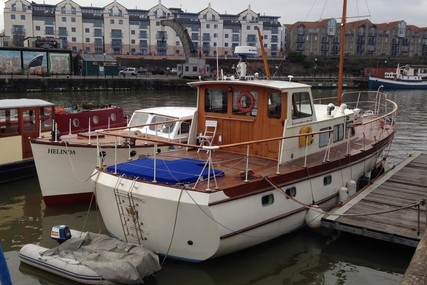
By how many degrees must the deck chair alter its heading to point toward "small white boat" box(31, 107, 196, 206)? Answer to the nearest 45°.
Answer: approximately 45° to its right

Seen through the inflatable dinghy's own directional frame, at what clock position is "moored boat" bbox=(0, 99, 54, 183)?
The moored boat is roughly at 7 o'clock from the inflatable dinghy.

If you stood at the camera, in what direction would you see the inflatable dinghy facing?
facing the viewer and to the right of the viewer

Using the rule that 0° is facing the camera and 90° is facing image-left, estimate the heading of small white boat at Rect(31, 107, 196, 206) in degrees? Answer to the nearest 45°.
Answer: approximately 45°

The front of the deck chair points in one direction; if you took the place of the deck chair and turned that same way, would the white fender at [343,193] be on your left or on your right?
on your left

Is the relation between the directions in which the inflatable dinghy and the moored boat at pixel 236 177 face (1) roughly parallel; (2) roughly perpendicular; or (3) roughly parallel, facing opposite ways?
roughly perpendicular

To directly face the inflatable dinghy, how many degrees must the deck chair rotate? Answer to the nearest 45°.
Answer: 0° — it already faces it

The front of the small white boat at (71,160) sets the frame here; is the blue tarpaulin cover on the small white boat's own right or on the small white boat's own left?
on the small white boat's own left

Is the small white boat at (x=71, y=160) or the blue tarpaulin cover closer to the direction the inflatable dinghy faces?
the blue tarpaulin cover

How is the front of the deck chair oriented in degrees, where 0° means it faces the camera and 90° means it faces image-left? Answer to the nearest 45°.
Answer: approximately 45°

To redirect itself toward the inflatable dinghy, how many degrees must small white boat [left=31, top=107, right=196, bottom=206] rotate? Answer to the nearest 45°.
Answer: approximately 45° to its left

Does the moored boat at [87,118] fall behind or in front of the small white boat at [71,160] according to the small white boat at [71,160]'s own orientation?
behind
